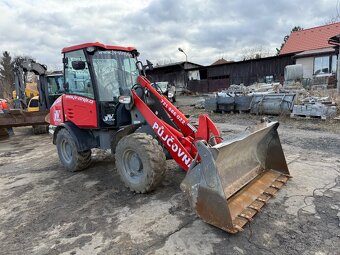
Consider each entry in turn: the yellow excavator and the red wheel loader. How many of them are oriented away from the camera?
0

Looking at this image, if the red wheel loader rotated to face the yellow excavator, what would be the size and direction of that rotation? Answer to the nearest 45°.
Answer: approximately 180°

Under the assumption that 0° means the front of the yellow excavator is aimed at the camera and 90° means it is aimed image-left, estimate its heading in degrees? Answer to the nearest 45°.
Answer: approximately 45°

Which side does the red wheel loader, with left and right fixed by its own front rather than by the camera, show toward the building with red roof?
left

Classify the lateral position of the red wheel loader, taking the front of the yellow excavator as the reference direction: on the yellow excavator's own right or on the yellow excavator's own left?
on the yellow excavator's own left

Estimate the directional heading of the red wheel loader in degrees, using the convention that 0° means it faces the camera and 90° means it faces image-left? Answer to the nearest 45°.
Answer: approximately 315°
